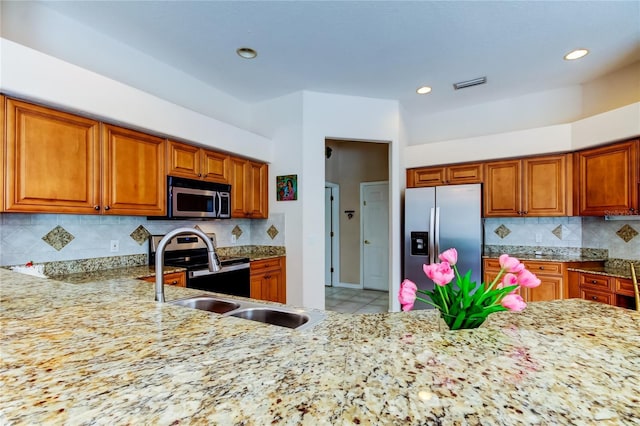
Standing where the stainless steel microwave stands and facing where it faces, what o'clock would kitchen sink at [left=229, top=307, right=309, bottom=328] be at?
The kitchen sink is roughly at 1 o'clock from the stainless steel microwave.

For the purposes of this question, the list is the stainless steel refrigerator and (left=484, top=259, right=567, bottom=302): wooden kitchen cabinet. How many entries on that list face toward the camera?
2

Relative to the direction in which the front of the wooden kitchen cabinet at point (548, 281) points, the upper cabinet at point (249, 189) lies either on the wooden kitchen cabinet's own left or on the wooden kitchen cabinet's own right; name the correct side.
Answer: on the wooden kitchen cabinet's own right

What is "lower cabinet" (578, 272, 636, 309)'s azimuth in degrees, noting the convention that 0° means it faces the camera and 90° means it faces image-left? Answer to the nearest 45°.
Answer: approximately 45°

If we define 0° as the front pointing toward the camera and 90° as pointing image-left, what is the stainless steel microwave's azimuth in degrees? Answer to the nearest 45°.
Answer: approximately 315°

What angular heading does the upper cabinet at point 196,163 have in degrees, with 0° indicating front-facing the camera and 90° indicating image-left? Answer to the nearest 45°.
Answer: approximately 315°
